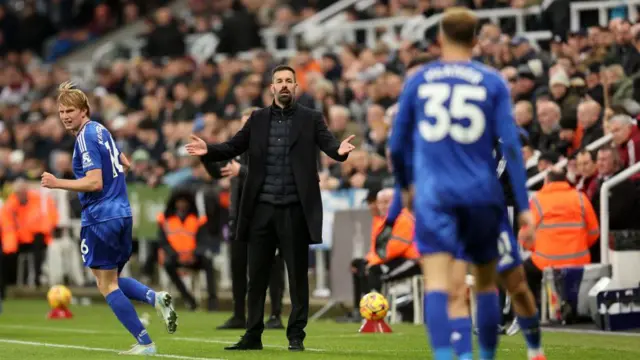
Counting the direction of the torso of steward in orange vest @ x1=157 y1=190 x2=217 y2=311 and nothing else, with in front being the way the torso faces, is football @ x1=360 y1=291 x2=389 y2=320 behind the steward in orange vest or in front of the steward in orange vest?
in front

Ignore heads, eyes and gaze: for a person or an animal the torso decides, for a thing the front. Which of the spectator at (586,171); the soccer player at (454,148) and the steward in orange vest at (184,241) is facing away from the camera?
the soccer player

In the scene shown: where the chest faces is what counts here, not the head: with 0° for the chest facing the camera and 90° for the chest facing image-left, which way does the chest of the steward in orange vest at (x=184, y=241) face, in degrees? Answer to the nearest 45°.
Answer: approximately 0°

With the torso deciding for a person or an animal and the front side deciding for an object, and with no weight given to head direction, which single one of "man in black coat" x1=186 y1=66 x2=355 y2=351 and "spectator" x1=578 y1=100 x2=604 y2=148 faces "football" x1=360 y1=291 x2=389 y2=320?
the spectator

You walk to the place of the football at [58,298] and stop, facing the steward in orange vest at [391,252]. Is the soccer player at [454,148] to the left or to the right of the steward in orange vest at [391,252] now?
right

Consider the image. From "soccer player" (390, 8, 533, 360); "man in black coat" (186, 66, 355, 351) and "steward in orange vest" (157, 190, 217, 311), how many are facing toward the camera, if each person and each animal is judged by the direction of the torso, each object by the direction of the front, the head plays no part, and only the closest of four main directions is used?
2

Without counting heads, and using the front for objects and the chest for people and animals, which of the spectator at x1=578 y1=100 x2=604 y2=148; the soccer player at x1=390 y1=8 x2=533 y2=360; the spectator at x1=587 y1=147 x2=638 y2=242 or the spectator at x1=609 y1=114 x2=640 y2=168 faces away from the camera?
the soccer player

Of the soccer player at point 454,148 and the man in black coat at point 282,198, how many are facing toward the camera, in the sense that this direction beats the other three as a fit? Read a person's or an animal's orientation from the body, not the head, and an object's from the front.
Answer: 1

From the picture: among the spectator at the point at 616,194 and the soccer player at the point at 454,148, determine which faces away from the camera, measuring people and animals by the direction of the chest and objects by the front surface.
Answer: the soccer player

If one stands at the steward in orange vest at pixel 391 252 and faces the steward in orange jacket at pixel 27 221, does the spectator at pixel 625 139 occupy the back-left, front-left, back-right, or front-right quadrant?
back-right
